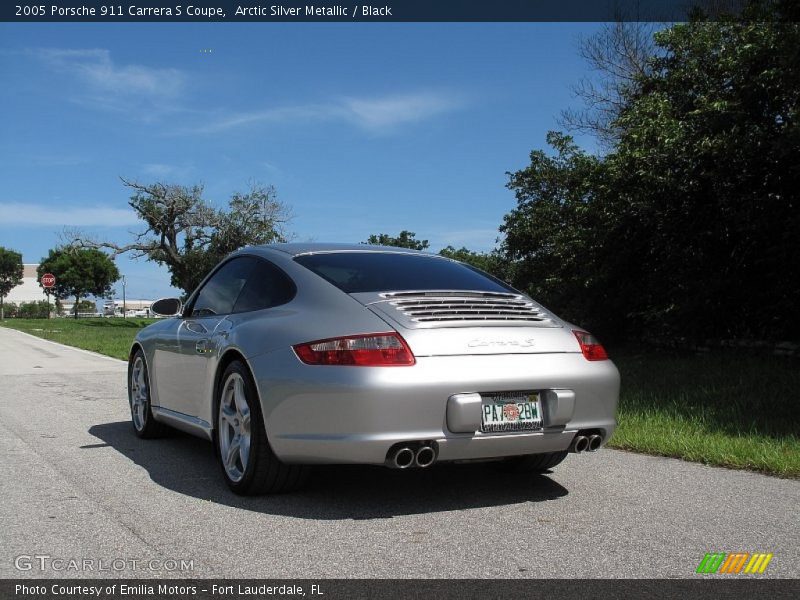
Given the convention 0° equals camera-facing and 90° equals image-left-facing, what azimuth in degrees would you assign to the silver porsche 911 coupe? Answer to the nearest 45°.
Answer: approximately 135°
